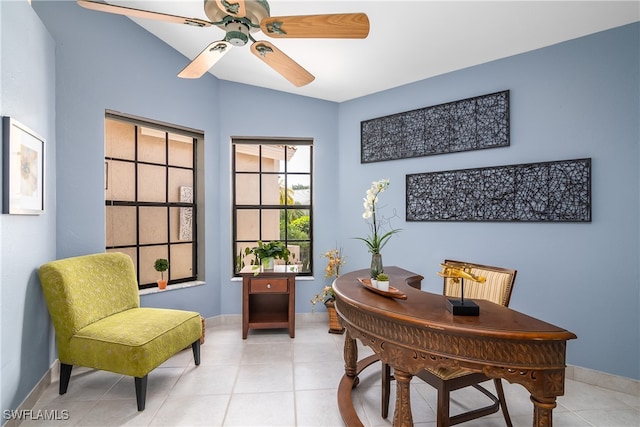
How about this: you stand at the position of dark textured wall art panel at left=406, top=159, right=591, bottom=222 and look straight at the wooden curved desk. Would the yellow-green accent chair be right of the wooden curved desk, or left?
right

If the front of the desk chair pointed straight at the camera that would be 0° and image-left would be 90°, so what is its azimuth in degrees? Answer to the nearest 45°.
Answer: approximately 45°

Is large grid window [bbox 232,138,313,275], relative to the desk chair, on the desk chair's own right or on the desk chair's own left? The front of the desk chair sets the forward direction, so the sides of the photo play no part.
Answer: on the desk chair's own right

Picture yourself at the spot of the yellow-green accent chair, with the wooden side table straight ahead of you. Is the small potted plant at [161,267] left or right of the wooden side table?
left
